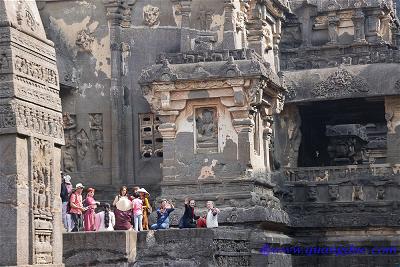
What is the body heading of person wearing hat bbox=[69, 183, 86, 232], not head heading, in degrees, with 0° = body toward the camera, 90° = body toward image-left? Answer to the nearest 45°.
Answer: approximately 315°

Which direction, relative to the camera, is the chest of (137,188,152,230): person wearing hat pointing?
to the viewer's left

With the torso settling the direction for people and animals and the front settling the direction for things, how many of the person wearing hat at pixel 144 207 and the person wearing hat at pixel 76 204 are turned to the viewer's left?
1
